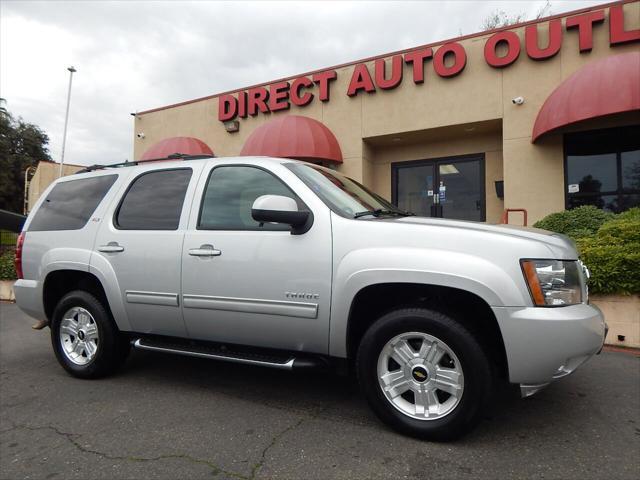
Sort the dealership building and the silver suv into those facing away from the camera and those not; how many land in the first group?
0

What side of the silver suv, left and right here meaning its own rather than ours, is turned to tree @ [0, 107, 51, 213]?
back

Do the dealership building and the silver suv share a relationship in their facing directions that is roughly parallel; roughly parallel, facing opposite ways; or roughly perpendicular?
roughly perpendicular

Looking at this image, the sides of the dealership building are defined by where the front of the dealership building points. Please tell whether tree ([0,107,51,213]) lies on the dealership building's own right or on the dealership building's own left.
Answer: on the dealership building's own right

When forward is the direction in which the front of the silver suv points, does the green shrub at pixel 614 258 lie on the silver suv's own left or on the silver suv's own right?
on the silver suv's own left

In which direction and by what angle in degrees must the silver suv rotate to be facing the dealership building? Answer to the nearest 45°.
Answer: approximately 90° to its left

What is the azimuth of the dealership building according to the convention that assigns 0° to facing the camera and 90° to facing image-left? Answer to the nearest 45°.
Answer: approximately 45°

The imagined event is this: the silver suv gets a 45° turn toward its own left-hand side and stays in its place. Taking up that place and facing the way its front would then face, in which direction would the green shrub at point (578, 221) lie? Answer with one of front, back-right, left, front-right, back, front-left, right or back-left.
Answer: front-left

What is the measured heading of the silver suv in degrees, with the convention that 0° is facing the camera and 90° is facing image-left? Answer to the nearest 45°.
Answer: approximately 315°

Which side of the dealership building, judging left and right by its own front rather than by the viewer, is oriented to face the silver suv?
front

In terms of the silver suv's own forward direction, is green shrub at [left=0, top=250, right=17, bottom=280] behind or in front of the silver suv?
behind
